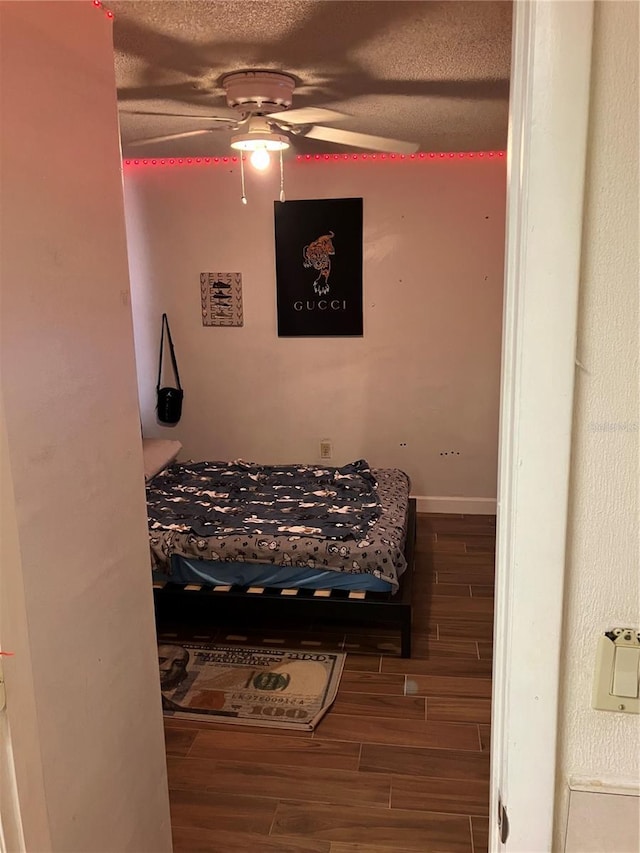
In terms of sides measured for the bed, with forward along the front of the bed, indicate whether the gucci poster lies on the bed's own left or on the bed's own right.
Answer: on the bed's own left

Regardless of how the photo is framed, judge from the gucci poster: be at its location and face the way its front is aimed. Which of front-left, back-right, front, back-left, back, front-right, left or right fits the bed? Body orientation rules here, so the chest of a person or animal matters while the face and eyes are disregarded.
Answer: front

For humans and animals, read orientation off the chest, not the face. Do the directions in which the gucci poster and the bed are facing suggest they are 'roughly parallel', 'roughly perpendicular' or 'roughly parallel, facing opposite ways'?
roughly perpendicular

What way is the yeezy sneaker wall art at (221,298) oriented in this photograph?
toward the camera

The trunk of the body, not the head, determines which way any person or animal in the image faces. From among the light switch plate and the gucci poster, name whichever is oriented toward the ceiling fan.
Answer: the gucci poster

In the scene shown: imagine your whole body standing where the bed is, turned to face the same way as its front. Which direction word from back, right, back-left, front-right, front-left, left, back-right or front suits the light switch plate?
right

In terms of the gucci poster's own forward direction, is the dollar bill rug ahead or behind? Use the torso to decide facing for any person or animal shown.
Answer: ahead

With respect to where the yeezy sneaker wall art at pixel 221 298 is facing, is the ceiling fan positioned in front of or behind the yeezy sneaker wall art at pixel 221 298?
in front

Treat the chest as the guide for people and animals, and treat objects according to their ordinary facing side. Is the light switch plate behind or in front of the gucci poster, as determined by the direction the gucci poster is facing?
in front

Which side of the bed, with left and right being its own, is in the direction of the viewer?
right

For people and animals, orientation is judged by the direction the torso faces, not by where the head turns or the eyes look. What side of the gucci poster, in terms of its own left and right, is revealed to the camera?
front
